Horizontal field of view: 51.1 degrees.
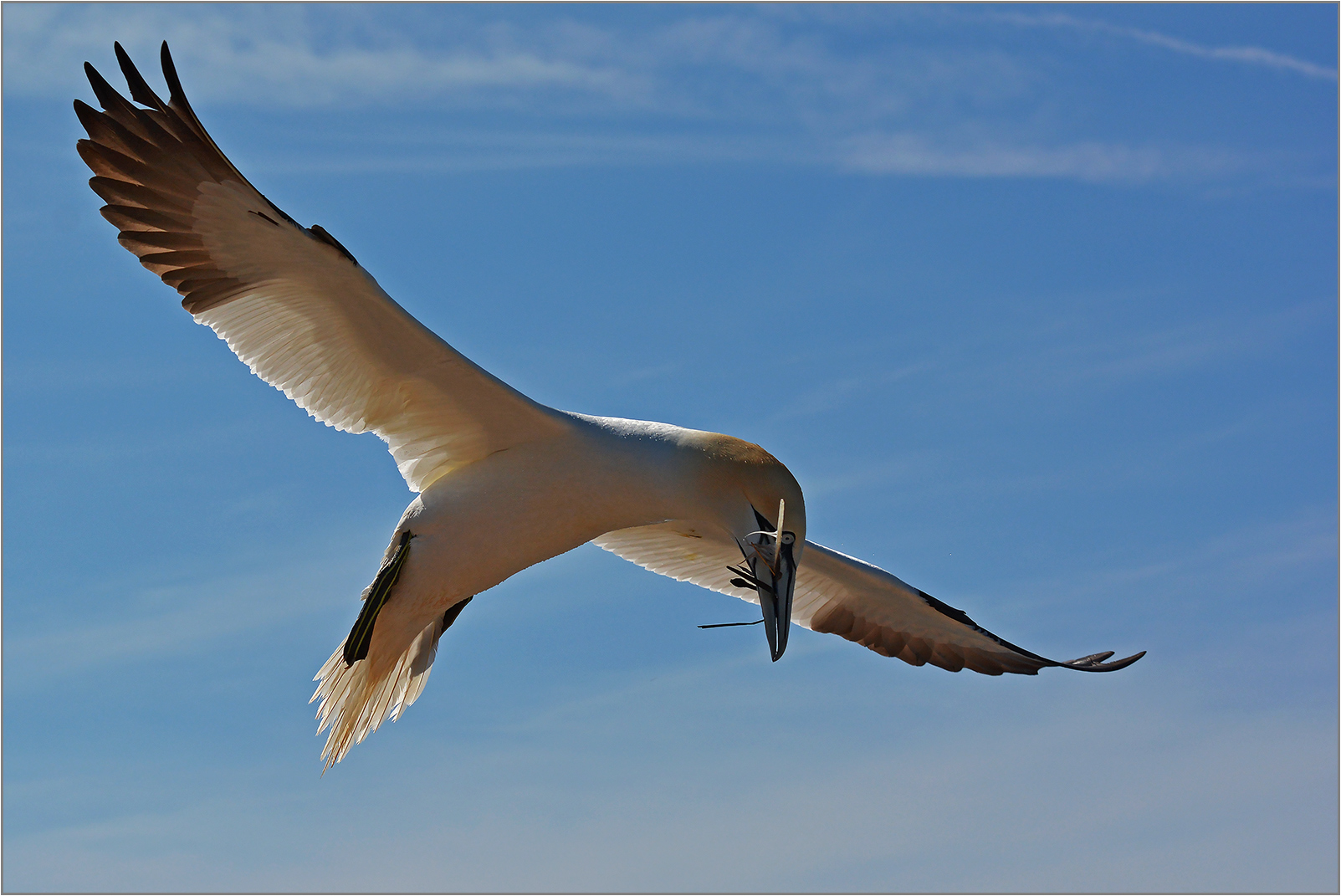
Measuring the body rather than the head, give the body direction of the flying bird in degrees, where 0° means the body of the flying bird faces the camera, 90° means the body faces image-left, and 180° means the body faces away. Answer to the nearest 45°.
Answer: approximately 315°
